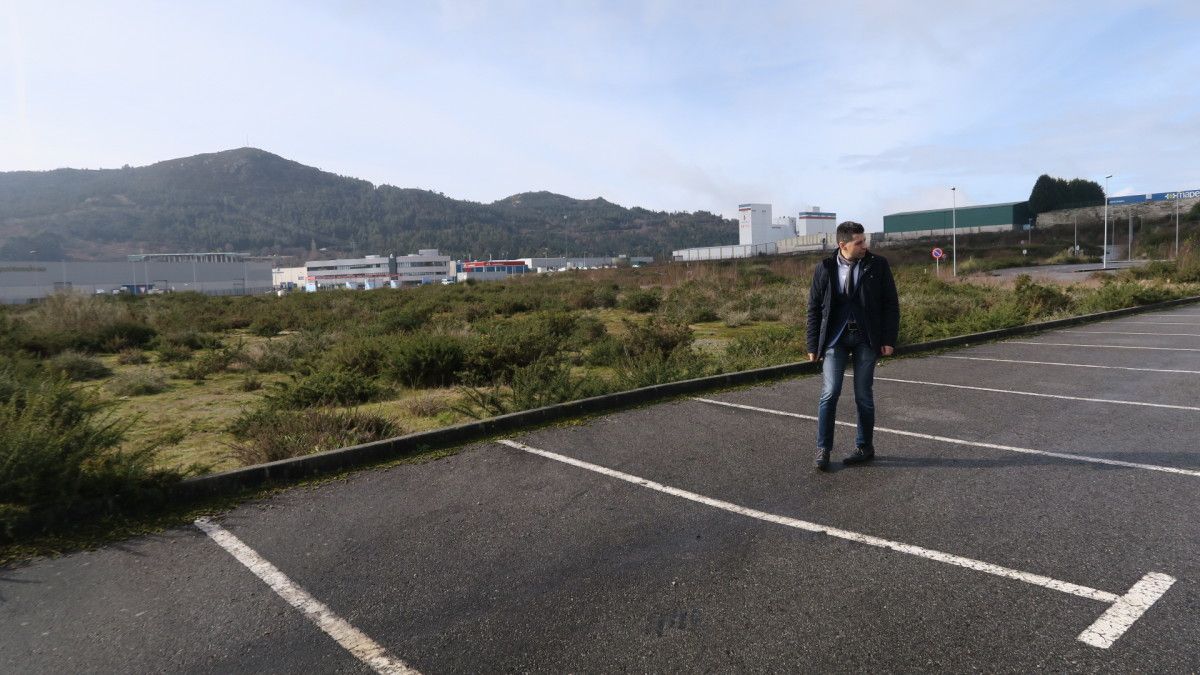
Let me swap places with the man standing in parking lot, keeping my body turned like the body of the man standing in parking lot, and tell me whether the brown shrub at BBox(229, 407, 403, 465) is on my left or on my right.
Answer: on my right

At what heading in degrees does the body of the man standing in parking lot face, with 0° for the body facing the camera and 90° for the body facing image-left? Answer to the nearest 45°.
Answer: approximately 0°

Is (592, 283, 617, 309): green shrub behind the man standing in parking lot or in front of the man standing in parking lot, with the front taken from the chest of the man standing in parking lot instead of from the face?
behind

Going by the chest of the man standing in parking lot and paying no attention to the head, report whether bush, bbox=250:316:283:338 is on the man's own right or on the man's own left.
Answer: on the man's own right

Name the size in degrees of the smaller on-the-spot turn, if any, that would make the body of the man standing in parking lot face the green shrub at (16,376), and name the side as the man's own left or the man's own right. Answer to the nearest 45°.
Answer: approximately 90° to the man's own right

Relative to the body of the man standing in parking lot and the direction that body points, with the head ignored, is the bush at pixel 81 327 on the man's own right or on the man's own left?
on the man's own right

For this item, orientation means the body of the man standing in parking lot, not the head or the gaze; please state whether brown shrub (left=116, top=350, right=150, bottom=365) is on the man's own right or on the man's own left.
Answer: on the man's own right

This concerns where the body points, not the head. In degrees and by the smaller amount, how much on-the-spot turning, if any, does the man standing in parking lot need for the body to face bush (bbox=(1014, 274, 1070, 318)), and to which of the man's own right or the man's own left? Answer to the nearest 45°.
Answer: approximately 180°

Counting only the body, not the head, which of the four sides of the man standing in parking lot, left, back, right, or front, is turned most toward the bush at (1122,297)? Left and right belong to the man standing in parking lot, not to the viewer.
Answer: back

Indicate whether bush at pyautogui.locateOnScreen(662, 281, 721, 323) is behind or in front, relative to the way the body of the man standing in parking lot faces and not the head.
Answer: behind
